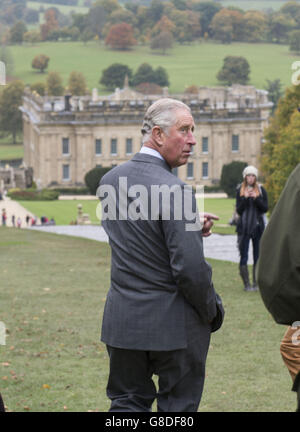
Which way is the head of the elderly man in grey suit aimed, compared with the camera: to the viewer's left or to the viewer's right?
to the viewer's right

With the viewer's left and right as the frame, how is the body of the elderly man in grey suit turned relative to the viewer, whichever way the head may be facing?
facing away from the viewer and to the right of the viewer

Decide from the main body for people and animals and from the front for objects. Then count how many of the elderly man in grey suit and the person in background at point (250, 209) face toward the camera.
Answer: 1

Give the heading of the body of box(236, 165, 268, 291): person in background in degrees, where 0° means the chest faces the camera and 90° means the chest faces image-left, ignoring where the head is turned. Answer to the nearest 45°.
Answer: approximately 0°

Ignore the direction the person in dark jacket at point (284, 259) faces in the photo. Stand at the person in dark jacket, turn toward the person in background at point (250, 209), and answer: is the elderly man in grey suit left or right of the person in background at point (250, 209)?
left

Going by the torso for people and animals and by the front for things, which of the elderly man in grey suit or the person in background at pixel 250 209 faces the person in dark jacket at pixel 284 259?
the person in background

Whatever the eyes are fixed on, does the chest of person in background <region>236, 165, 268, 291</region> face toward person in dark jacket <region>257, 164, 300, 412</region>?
yes

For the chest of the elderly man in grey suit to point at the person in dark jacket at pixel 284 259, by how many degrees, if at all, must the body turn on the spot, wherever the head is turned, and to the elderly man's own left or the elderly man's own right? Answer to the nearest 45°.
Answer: approximately 90° to the elderly man's own right

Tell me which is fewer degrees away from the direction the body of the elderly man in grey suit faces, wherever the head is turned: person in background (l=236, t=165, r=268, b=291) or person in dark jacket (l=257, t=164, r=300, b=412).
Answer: the person in background
